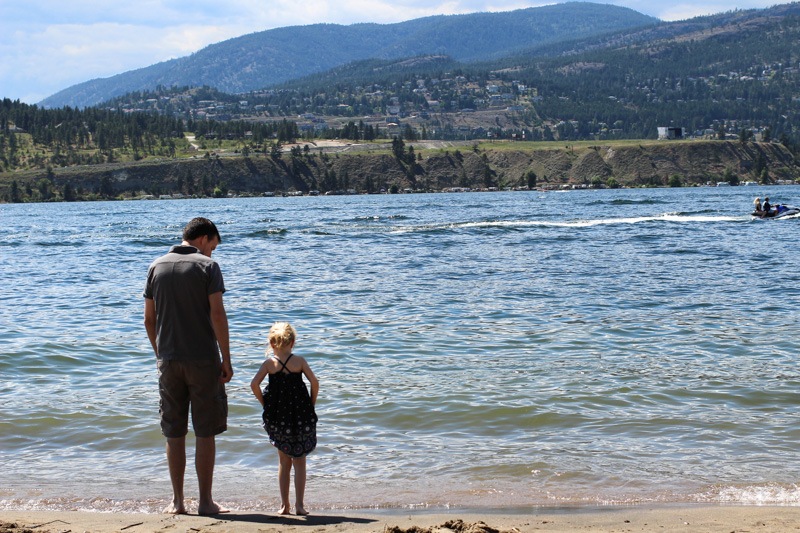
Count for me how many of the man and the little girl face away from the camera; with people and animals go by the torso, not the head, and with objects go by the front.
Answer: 2

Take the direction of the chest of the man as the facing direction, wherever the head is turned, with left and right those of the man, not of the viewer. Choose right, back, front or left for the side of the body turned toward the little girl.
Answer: right

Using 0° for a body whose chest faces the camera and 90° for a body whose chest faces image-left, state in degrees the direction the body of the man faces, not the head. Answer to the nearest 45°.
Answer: approximately 180°

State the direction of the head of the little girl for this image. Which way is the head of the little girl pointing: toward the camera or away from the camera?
away from the camera

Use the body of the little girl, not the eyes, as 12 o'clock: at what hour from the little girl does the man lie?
The man is roughly at 9 o'clock from the little girl.

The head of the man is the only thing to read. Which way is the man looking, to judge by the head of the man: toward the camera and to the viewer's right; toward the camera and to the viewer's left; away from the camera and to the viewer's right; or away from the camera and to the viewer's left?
away from the camera and to the viewer's right

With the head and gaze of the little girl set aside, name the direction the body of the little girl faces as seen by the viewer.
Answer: away from the camera
